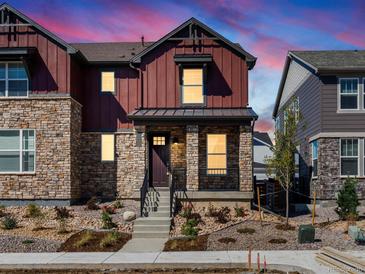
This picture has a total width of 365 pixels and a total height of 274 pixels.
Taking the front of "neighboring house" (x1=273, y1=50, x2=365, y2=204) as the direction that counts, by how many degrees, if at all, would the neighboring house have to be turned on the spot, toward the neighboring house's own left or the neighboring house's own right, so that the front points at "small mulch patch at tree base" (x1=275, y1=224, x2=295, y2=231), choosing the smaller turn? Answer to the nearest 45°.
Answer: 0° — it already faces it

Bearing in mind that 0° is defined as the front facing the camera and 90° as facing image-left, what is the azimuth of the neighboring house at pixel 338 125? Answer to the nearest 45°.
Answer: approximately 0°

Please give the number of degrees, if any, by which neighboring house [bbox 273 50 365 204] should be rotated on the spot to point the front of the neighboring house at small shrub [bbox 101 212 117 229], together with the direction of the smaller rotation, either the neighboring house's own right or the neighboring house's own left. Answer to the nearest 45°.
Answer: approximately 45° to the neighboring house's own right

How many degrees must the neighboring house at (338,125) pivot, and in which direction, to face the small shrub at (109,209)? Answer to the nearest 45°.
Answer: approximately 45° to its right

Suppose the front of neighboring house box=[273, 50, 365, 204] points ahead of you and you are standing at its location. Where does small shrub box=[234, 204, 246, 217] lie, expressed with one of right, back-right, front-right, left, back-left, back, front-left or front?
front-right

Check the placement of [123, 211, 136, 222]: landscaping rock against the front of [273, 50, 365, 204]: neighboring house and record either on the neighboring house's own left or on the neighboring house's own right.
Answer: on the neighboring house's own right

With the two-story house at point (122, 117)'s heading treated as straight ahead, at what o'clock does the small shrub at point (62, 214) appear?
The small shrub is roughly at 1 o'clock from the two-story house.

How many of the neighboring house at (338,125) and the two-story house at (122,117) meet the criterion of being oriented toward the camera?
2

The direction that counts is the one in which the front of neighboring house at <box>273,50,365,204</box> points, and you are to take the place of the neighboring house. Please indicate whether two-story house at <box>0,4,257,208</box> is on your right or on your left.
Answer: on your right

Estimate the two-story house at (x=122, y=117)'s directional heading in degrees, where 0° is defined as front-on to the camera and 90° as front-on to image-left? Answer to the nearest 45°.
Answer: approximately 0°
